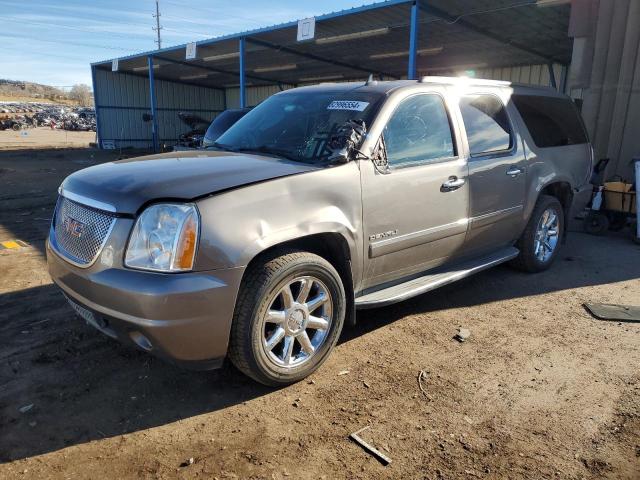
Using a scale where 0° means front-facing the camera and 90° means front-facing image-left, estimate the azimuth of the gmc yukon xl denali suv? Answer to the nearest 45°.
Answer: approximately 45°

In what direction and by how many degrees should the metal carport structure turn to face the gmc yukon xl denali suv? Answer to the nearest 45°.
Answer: approximately 45° to its left

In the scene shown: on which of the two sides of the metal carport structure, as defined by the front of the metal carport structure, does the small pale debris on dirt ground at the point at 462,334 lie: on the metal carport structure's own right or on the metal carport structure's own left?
on the metal carport structure's own left

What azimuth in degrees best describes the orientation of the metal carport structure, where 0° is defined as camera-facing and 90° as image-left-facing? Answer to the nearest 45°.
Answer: approximately 45°

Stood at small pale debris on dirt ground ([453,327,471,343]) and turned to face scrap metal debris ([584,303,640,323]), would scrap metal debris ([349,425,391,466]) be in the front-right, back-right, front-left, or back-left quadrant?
back-right
